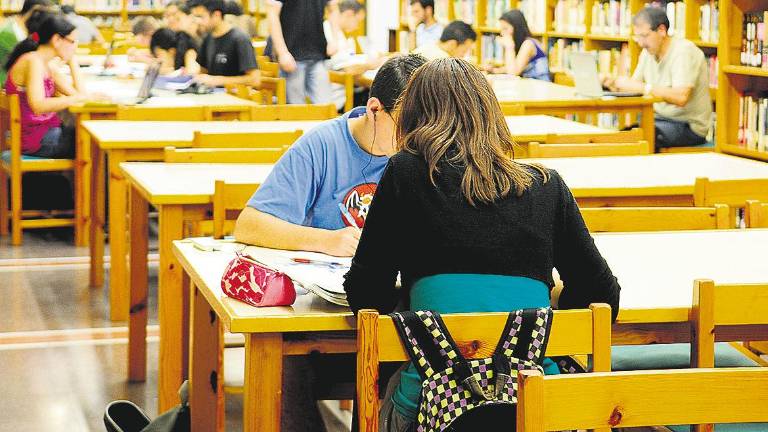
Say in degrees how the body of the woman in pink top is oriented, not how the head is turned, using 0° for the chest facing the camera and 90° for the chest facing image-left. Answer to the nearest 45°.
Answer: approximately 270°

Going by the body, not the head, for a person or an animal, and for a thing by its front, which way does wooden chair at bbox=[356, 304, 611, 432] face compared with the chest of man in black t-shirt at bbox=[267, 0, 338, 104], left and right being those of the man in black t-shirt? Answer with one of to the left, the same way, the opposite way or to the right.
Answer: the opposite way

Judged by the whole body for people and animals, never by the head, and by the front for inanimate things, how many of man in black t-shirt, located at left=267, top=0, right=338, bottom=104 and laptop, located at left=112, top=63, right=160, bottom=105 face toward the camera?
1

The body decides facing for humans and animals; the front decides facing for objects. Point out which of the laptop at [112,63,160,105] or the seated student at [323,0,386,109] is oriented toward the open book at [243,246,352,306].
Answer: the seated student

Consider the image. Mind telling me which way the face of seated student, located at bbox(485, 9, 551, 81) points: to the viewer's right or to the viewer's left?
to the viewer's left

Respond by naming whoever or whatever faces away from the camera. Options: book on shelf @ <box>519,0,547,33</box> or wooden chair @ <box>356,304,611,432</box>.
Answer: the wooden chair
